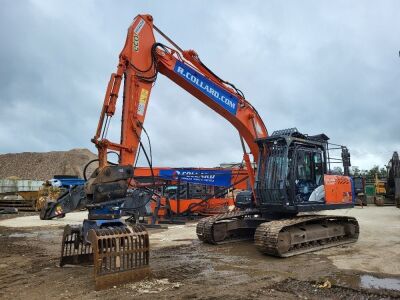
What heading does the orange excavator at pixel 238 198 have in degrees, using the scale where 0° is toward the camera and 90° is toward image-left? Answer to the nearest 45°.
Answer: approximately 45°
